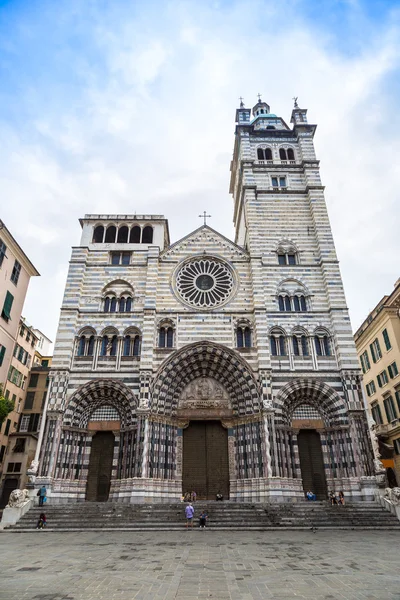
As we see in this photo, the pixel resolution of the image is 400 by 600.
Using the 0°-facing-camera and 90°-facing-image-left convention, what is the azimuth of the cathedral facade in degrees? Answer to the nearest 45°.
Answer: approximately 0°

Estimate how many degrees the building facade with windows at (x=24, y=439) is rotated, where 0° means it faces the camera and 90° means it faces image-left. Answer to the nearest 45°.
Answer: approximately 315°

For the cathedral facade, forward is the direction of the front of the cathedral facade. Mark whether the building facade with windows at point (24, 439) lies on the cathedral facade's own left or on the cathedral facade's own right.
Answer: on the cathedral facade's own right

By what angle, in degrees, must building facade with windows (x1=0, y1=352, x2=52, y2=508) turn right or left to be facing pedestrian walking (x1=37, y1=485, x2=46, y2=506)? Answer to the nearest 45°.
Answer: approximately 45° to its right

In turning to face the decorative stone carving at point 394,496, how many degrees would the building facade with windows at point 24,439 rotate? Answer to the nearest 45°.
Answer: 0° — it already faces it

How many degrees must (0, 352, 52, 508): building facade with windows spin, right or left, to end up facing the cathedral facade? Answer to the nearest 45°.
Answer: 0° — it already faces it

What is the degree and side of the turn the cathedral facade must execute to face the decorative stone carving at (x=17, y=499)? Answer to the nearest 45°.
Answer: approximately 90° to its right

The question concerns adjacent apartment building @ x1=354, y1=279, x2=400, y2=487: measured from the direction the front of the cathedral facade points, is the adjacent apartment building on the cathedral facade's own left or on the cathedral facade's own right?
on the cathedral facade's own left

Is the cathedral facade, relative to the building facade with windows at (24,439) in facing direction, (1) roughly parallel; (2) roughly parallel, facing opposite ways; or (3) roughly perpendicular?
roughly perpendicular

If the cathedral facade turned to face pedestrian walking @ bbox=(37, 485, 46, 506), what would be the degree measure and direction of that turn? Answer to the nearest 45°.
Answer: approximately 90° to its right
